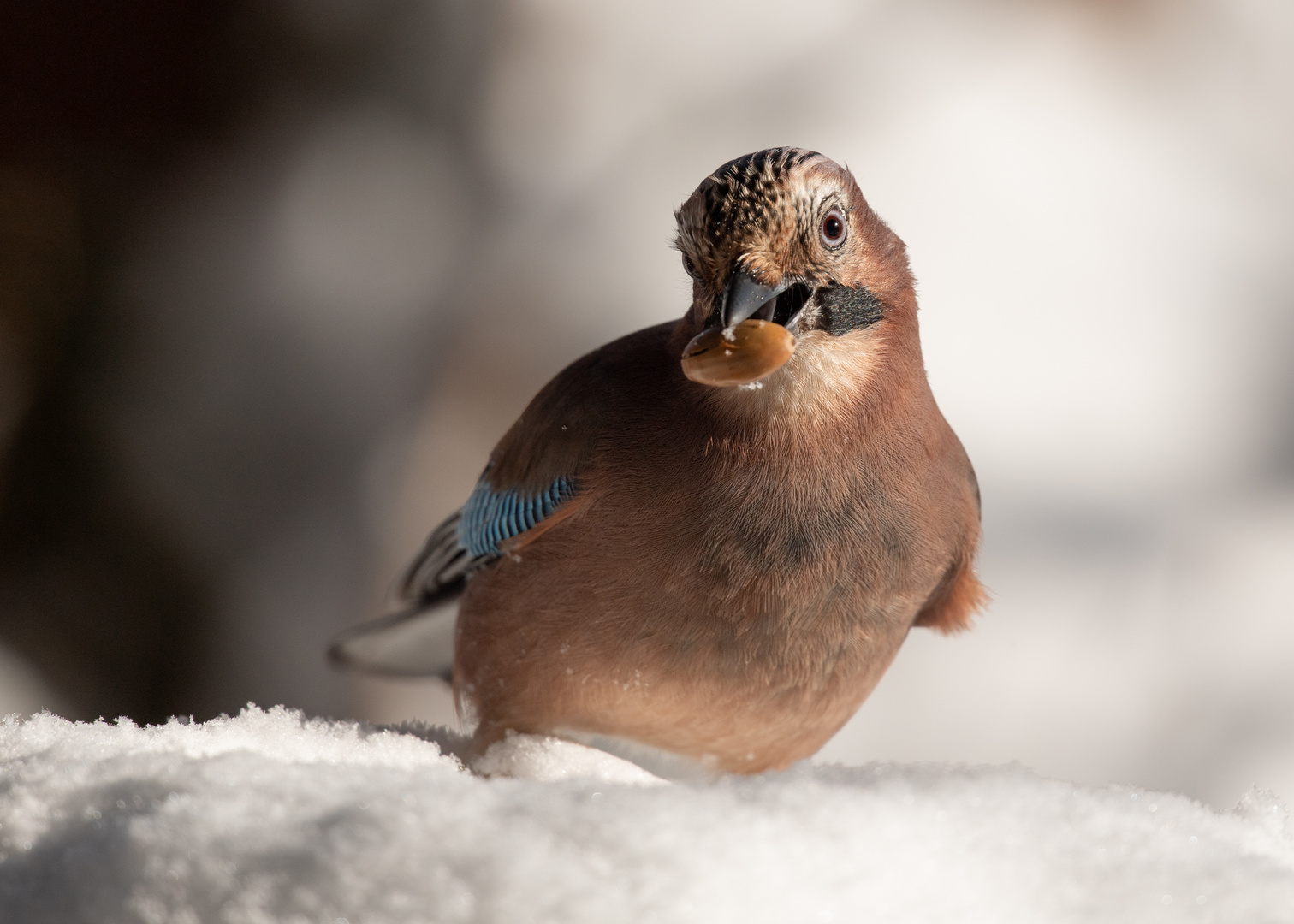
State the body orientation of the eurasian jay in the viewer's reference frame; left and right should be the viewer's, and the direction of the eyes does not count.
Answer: facing the viewer and to the right of the viewer
